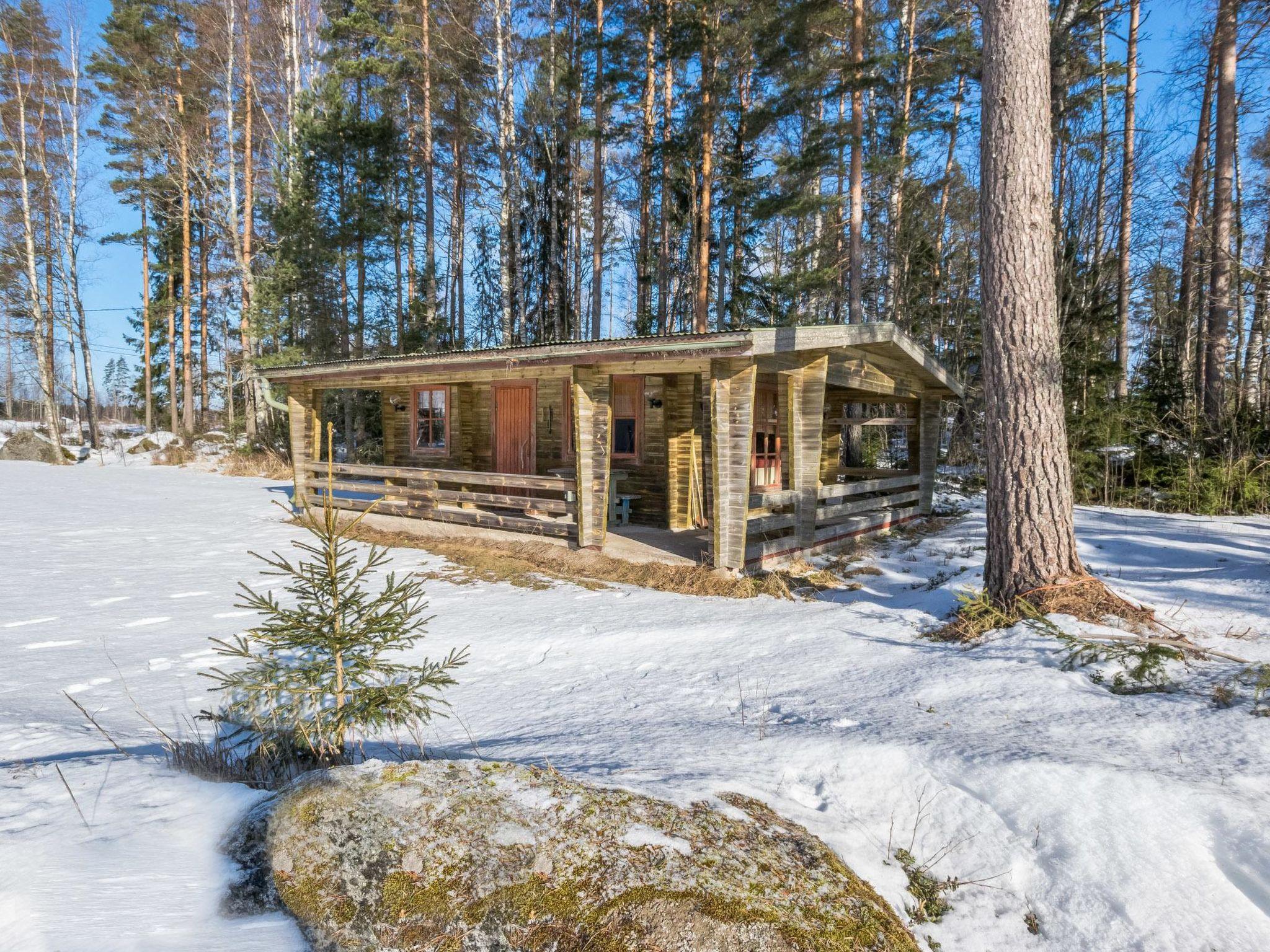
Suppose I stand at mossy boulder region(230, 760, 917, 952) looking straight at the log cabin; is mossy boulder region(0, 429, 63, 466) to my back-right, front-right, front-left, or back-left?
front-left

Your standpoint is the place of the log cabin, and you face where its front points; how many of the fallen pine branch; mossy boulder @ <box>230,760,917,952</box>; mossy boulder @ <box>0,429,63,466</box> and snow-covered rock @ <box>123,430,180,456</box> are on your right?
2

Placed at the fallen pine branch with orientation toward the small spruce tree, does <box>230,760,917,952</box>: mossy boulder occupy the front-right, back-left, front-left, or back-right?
front-left

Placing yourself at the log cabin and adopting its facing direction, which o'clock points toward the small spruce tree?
The small spruce tree is roughly at 11 o'clock from the log cabin.

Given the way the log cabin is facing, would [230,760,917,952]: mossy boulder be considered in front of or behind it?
in front

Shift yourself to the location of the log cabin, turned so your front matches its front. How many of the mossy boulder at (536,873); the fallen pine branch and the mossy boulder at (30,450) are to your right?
1

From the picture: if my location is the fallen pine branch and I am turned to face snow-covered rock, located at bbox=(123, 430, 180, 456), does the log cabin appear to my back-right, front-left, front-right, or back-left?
front-right

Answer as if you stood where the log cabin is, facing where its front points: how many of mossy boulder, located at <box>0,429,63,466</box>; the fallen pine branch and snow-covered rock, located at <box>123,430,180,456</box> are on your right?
2

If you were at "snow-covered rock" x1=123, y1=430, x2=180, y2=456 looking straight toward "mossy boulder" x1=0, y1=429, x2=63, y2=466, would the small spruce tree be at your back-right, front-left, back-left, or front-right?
back-left

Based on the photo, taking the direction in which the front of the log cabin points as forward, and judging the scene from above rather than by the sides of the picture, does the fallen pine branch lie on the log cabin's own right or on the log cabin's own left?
on the log cabin's own left

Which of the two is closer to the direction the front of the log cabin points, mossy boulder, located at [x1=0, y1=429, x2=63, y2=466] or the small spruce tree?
the small spruce tree

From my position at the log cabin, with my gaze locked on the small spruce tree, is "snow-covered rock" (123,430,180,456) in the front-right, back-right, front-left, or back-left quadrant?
back-right

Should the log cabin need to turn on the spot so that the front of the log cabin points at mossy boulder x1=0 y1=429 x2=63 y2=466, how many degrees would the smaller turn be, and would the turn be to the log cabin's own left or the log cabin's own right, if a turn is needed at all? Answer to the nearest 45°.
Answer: approximately 90° to the log cabin's own right

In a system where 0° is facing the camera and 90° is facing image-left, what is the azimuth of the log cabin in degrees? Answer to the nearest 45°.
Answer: approximately 45°

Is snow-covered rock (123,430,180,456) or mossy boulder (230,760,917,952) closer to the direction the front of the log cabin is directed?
the mossy boulder

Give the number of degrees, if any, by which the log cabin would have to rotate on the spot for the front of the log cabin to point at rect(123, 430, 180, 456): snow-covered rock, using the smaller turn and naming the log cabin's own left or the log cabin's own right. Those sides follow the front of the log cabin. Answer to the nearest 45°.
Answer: approximately 90° to the log cabin's own right
